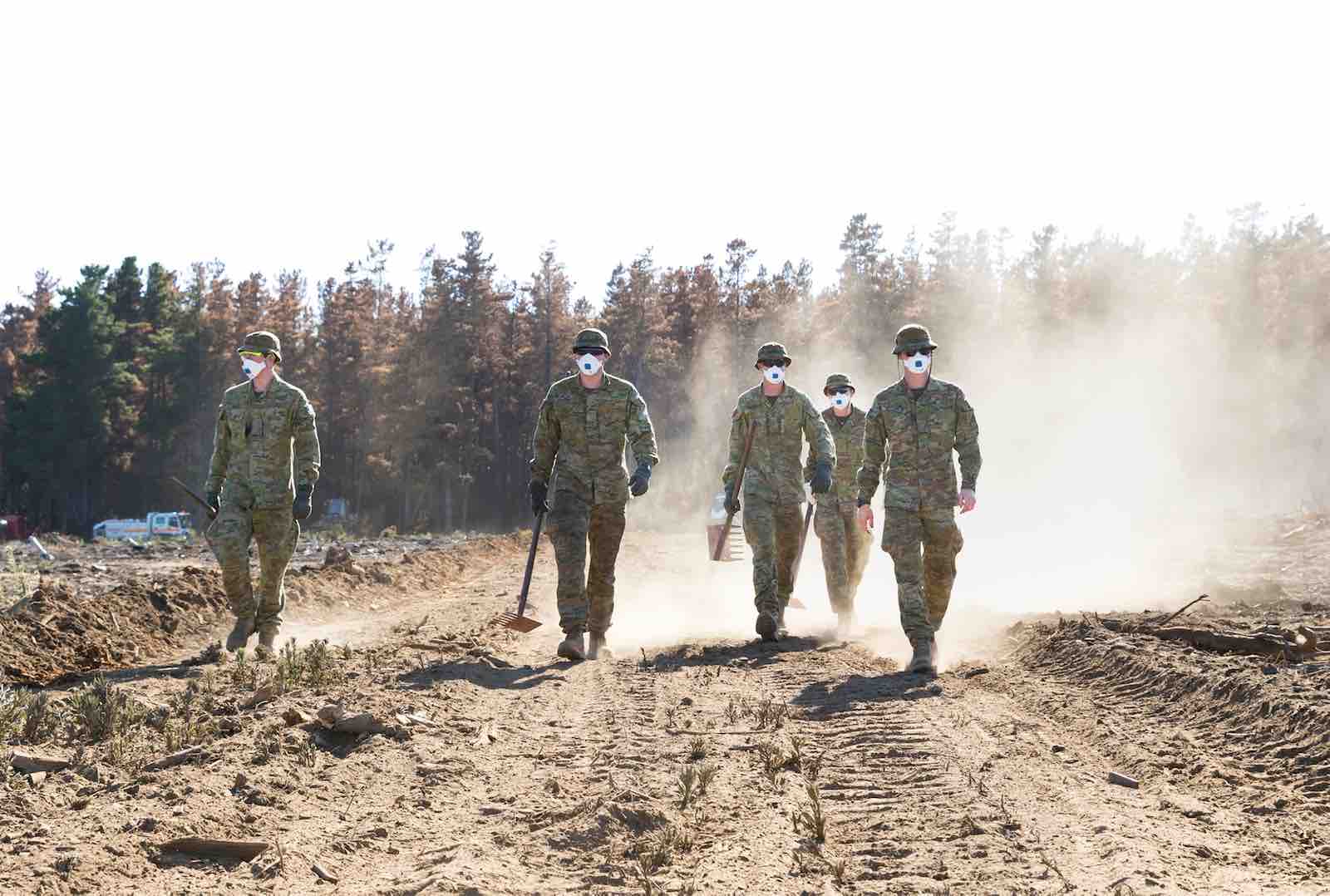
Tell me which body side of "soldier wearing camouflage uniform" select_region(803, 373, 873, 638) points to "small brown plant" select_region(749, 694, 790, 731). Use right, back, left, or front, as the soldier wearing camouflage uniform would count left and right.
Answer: front

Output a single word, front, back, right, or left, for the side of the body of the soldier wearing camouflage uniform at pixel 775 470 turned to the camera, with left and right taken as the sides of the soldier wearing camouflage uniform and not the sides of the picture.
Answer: front

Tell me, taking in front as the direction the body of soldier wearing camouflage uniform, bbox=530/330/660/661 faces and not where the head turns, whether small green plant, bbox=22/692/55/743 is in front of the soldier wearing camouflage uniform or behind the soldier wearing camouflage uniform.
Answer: in front

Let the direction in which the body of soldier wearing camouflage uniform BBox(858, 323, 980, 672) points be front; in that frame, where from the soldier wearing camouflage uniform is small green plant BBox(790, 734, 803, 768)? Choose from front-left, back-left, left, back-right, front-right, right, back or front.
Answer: front

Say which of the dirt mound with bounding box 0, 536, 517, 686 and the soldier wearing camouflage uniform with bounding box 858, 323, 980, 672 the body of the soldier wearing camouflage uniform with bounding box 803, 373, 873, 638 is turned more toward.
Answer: the soldier wearing camouflage uniform

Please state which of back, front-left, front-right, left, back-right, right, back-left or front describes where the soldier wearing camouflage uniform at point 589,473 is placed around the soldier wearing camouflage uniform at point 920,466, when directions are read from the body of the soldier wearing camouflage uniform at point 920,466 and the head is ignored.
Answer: right

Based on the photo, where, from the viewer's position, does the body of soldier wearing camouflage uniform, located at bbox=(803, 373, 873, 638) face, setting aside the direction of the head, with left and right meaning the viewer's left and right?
facing the viewer

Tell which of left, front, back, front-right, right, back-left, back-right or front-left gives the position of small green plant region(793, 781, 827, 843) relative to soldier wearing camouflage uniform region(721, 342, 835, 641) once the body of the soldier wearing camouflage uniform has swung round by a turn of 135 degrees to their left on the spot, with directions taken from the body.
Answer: back-right
